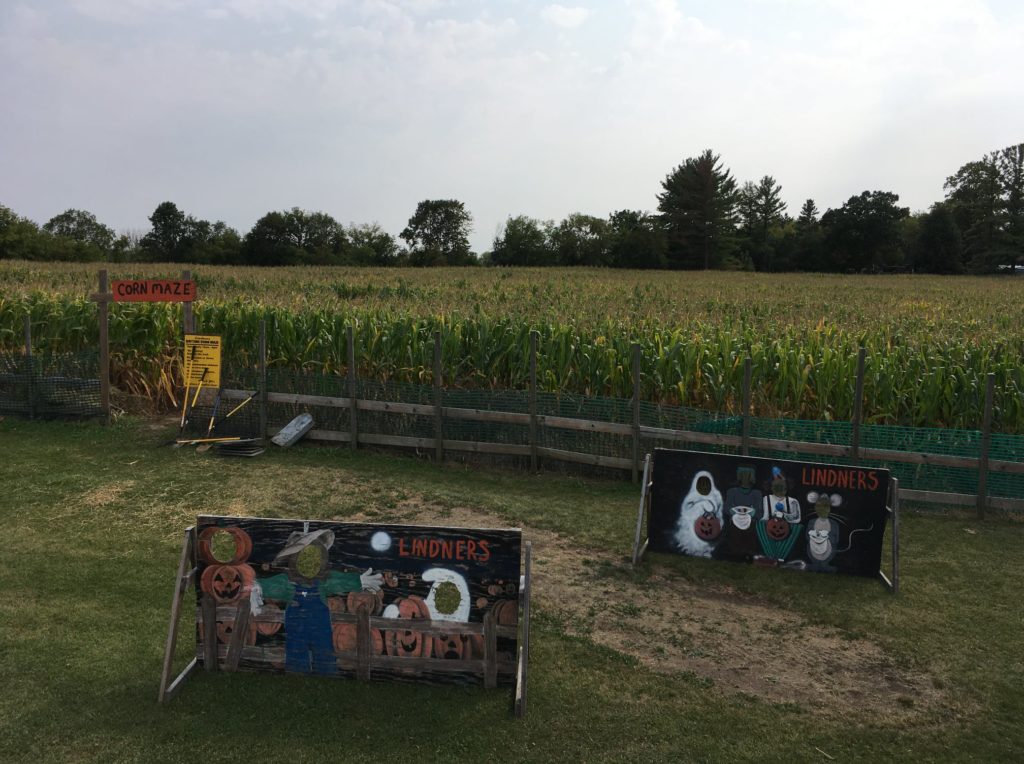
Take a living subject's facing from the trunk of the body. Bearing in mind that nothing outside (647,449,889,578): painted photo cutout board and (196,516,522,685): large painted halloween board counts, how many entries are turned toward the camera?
2

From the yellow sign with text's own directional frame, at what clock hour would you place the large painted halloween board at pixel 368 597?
The large painted halloween board is roughly at 12 o'clock from the yellow sign with text.

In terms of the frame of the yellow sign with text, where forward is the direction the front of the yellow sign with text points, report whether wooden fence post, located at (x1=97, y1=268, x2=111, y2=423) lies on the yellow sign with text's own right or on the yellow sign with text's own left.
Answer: on the yellow sign with text's own right

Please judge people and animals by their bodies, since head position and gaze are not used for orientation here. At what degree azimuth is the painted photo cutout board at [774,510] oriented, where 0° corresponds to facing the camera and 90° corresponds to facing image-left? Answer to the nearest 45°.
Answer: approximately 0°

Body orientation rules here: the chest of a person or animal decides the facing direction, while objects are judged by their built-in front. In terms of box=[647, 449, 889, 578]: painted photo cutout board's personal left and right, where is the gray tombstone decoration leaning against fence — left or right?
on its right

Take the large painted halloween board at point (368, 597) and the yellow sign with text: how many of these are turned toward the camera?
2

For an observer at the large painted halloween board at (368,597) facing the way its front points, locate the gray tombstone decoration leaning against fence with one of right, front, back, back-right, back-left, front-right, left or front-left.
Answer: back
